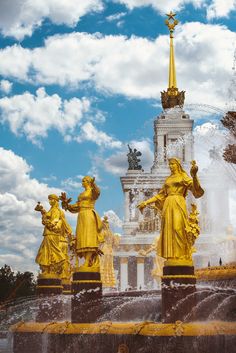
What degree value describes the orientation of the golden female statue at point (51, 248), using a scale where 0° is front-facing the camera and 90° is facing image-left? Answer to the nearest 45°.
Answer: approximately 45°

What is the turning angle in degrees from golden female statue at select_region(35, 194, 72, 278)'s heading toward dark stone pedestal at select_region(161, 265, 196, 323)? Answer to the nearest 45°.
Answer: approximately 90° to its left

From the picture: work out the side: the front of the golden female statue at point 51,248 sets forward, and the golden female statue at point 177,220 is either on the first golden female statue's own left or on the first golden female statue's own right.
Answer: on the first golden female statue's own left

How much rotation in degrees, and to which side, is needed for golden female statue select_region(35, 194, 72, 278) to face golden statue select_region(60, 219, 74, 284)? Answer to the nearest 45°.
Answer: approximately 180°
